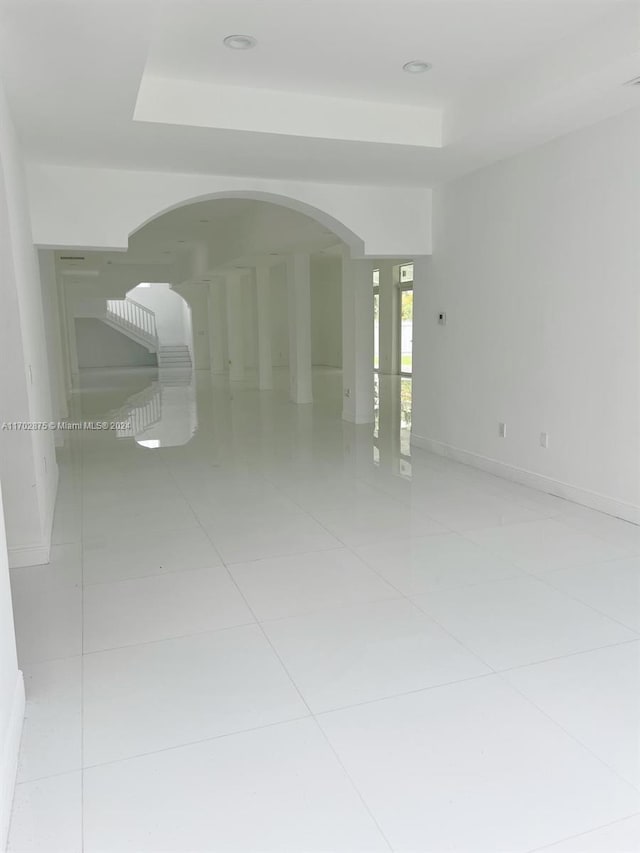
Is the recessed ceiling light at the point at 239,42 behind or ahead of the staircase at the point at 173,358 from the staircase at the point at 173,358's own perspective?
ahead

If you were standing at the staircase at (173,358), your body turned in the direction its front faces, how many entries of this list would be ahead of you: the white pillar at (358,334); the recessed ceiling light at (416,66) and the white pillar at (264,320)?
3

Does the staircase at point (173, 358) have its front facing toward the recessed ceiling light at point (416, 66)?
yes

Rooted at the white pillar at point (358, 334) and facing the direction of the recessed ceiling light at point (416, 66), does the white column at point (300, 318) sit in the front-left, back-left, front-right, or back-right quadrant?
back-right

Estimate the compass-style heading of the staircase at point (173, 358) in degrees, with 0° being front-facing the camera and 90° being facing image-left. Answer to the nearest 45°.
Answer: approximately 0°

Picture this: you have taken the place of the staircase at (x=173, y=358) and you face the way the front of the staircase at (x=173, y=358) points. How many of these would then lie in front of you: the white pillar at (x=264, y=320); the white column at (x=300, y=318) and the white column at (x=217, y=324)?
3

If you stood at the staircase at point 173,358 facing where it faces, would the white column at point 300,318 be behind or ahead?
ahead
